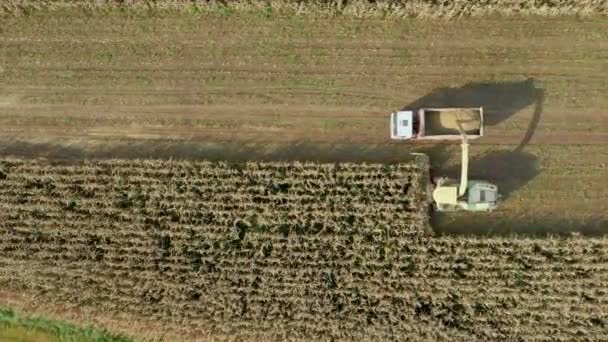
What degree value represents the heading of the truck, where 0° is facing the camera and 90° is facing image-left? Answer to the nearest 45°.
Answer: approximately 90°
